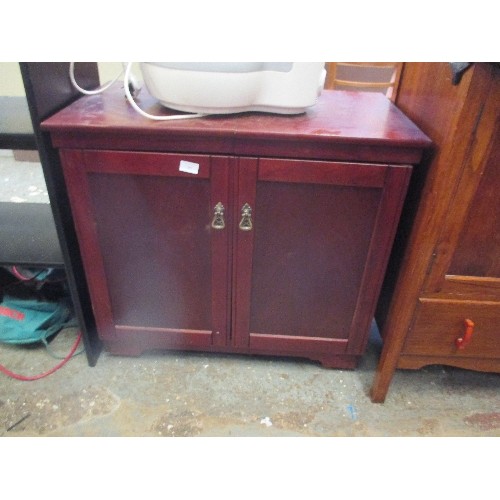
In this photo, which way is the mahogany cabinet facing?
toward the camera

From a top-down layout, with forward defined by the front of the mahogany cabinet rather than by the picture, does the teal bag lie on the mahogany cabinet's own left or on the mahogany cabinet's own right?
on the mahogany cabinet's own right
